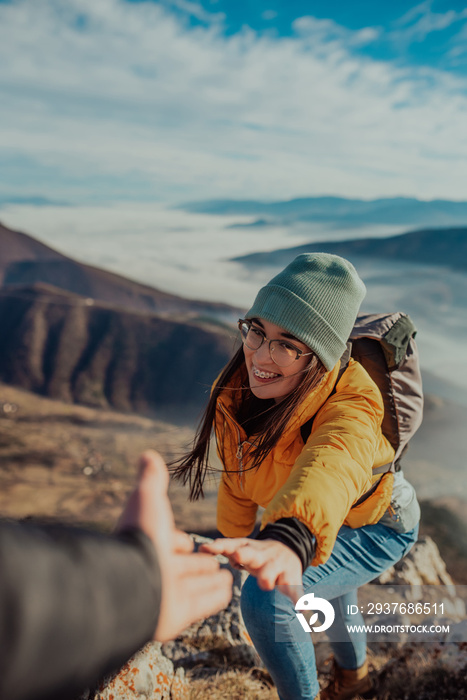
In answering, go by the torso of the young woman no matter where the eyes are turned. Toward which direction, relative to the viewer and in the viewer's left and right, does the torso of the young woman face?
facing the viewer and to the left of the viewer
